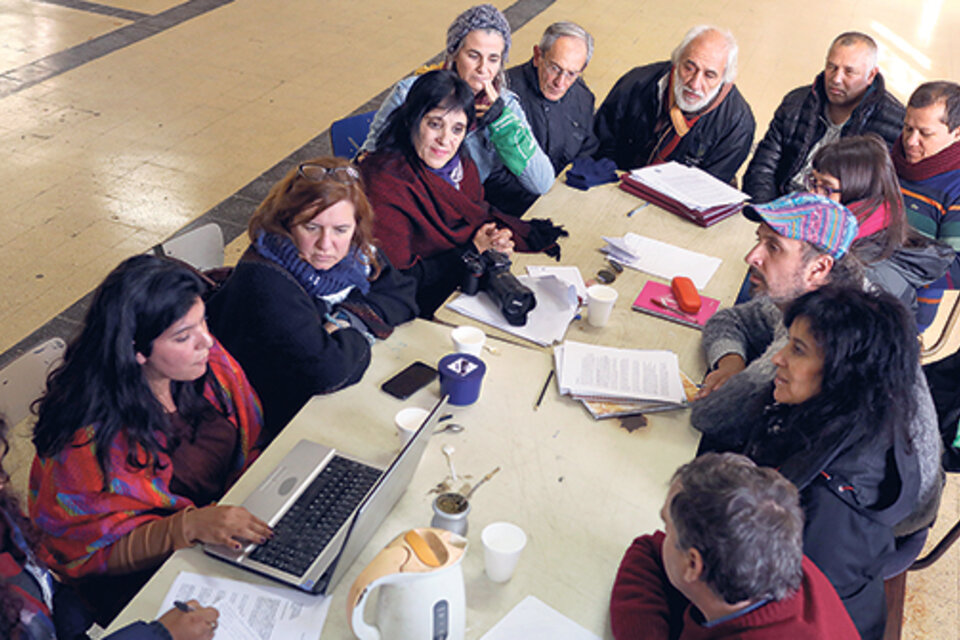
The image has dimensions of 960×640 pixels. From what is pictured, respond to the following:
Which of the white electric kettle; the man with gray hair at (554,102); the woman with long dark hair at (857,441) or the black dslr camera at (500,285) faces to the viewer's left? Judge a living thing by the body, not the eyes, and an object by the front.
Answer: the woman with long dark hair

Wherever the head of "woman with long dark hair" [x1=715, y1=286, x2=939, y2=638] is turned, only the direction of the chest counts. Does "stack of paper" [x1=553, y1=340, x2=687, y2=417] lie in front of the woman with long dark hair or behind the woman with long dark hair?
in front

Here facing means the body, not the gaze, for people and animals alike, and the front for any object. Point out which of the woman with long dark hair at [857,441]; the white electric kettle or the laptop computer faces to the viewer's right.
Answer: the white electric kettle

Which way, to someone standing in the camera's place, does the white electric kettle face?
facing to the right of the viewer

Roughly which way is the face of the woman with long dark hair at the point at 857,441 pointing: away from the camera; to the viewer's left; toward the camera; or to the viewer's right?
to the viewer's left

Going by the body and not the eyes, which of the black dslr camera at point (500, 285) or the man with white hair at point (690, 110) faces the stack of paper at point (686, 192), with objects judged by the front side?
the man with white hair

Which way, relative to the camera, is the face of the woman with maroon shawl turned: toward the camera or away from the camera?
toward the camera

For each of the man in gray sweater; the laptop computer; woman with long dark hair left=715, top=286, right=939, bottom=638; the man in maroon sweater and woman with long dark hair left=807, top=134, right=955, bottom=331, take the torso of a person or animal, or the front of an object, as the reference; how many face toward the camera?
0

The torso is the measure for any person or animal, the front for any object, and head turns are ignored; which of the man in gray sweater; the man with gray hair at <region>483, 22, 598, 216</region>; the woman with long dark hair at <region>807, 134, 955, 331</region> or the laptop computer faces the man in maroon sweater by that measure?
the man with gray hair

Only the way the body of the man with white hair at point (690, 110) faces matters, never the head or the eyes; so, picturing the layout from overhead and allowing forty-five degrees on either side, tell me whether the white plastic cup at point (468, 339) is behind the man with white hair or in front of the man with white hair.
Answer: in front

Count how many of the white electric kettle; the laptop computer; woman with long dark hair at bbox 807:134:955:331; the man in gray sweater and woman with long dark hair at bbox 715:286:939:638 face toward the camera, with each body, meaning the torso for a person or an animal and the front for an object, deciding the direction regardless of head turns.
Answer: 0

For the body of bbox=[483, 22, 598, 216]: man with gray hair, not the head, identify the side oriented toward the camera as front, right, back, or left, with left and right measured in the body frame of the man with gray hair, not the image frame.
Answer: front

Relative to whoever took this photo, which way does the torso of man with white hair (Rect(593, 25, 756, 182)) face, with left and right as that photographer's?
facing the viewer

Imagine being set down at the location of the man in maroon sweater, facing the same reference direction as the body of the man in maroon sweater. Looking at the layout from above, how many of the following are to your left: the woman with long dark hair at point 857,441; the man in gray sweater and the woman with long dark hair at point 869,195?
0

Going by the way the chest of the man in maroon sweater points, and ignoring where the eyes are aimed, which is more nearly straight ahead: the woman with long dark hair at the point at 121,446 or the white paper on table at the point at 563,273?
the white paper on table

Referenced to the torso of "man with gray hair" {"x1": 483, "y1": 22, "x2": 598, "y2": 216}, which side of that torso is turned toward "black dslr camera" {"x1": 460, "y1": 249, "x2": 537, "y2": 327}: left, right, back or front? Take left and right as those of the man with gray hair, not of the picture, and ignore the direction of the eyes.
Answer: front

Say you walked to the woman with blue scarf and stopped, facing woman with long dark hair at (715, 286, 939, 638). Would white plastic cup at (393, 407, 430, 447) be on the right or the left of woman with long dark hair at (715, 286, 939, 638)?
right

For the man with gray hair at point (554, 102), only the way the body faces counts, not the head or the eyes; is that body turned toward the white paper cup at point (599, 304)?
yes
